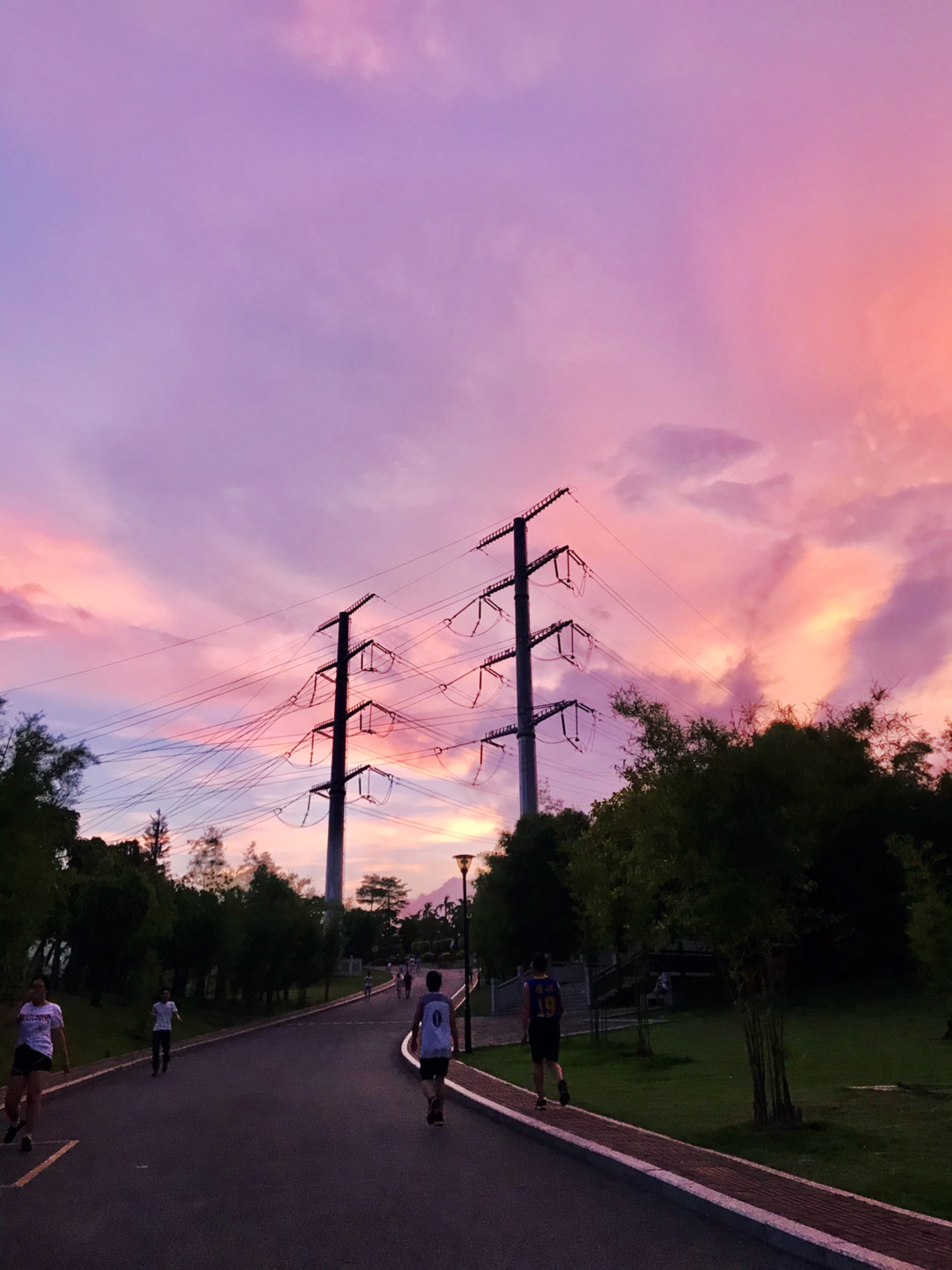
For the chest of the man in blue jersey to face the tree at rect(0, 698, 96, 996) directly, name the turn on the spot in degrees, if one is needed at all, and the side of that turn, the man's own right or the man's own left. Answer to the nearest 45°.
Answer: approximately 45° to the man's own left

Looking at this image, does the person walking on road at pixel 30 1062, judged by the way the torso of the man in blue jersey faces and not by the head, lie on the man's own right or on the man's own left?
on the man's own left

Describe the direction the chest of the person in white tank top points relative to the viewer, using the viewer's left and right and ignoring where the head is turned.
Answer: facing away from the viewer

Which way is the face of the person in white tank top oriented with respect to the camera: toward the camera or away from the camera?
away from the camera

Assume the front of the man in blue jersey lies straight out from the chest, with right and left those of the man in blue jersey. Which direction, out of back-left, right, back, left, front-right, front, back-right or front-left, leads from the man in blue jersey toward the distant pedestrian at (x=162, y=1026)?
front-left

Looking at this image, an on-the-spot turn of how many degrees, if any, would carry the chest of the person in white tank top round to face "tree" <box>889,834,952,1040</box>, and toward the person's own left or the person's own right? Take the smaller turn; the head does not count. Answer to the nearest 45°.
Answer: approximately 45° to the person's own right

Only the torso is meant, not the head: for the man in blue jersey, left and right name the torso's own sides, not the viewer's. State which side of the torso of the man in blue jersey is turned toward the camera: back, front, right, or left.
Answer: back

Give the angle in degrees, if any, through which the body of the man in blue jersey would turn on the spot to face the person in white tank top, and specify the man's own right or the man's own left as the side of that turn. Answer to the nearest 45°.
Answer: approximately 90° to the man's own left

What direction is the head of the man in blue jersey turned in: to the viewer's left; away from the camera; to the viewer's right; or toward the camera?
away from the camera

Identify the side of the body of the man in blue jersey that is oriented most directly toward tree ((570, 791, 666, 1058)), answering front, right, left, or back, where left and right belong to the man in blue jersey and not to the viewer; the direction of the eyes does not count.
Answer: front

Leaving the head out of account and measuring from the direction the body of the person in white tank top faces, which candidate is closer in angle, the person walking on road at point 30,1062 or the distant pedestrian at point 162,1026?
the distant pedestrian

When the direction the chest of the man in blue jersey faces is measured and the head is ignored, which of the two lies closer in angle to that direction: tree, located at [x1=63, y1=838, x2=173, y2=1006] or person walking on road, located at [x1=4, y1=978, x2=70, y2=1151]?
the tree

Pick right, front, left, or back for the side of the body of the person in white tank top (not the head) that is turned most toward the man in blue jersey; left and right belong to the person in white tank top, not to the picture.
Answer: right

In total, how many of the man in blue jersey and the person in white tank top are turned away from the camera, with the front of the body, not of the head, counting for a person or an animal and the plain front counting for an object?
2
